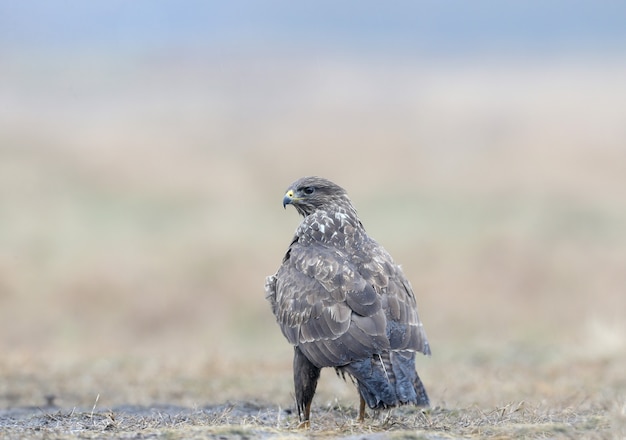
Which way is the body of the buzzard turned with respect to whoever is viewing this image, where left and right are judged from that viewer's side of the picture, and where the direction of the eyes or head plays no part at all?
facing away from the viewer and to the left of the viewer
